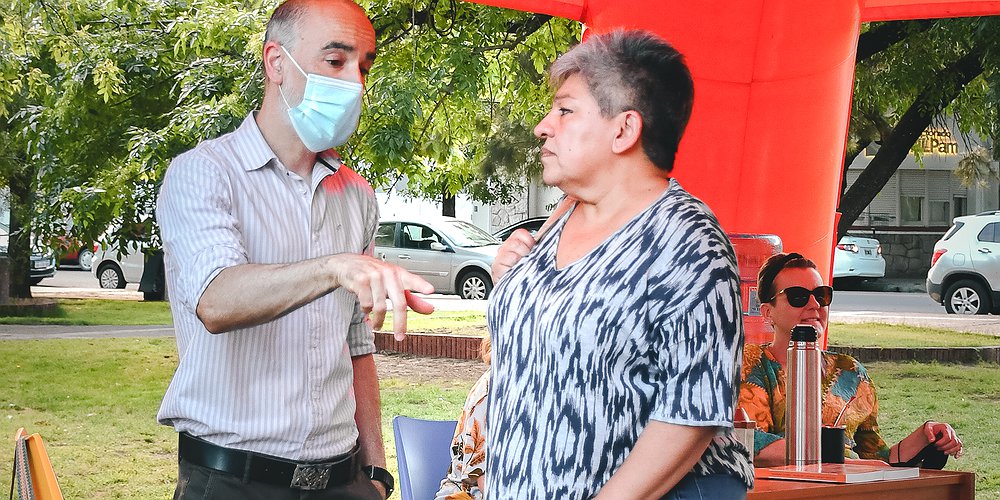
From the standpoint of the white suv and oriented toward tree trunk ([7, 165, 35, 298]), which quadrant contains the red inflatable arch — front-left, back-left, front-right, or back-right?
front-left

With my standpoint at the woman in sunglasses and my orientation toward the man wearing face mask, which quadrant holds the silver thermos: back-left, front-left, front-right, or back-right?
front-left

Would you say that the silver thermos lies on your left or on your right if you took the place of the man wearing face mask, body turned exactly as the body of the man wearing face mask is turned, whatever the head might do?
on your left

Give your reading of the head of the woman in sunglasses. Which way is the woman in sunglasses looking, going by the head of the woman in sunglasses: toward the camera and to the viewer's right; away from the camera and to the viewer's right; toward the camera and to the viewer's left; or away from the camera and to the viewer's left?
toward the camera and to the viewer's right

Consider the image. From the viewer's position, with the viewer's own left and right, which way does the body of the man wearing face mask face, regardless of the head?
facing the viewer and to the right of the viewer
